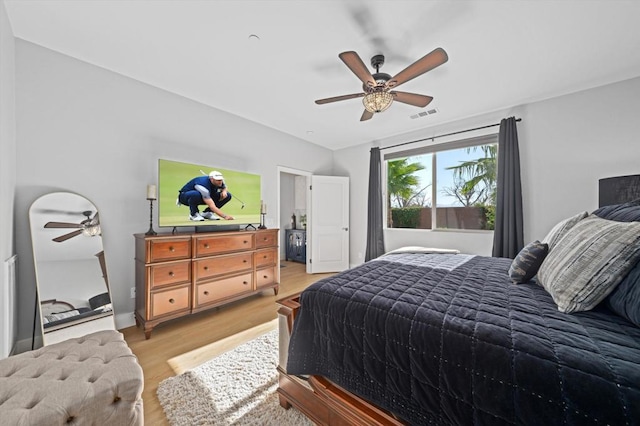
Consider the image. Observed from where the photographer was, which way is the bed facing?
facing away from the viewer and to the left of the viewer

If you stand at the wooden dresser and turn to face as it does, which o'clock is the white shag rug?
The white shag rug is roughly at 1 o'clock from the wooden dresser.

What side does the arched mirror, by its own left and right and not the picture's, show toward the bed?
front

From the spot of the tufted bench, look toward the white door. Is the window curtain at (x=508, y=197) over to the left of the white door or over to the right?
right

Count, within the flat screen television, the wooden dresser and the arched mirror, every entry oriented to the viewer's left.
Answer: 0

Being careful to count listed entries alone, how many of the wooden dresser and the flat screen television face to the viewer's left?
0

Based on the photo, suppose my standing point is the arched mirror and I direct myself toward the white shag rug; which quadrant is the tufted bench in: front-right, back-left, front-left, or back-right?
front-right

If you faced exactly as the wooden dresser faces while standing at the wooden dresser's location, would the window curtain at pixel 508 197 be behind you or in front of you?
in front

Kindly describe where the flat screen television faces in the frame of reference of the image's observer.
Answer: facing the viewer and to the right of the viewer

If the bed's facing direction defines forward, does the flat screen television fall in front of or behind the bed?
in front

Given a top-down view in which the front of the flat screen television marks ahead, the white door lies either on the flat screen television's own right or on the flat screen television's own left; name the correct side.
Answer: on the flat screen television's own left

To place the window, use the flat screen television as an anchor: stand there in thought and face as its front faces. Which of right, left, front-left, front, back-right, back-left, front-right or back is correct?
front-left

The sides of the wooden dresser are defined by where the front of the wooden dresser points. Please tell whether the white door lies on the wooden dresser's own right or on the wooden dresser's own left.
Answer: on the wooden dresser's own left

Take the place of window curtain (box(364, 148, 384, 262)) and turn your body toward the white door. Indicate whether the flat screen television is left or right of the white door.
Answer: left

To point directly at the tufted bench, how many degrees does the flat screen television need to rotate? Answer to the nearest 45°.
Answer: approximately 45° to its right
